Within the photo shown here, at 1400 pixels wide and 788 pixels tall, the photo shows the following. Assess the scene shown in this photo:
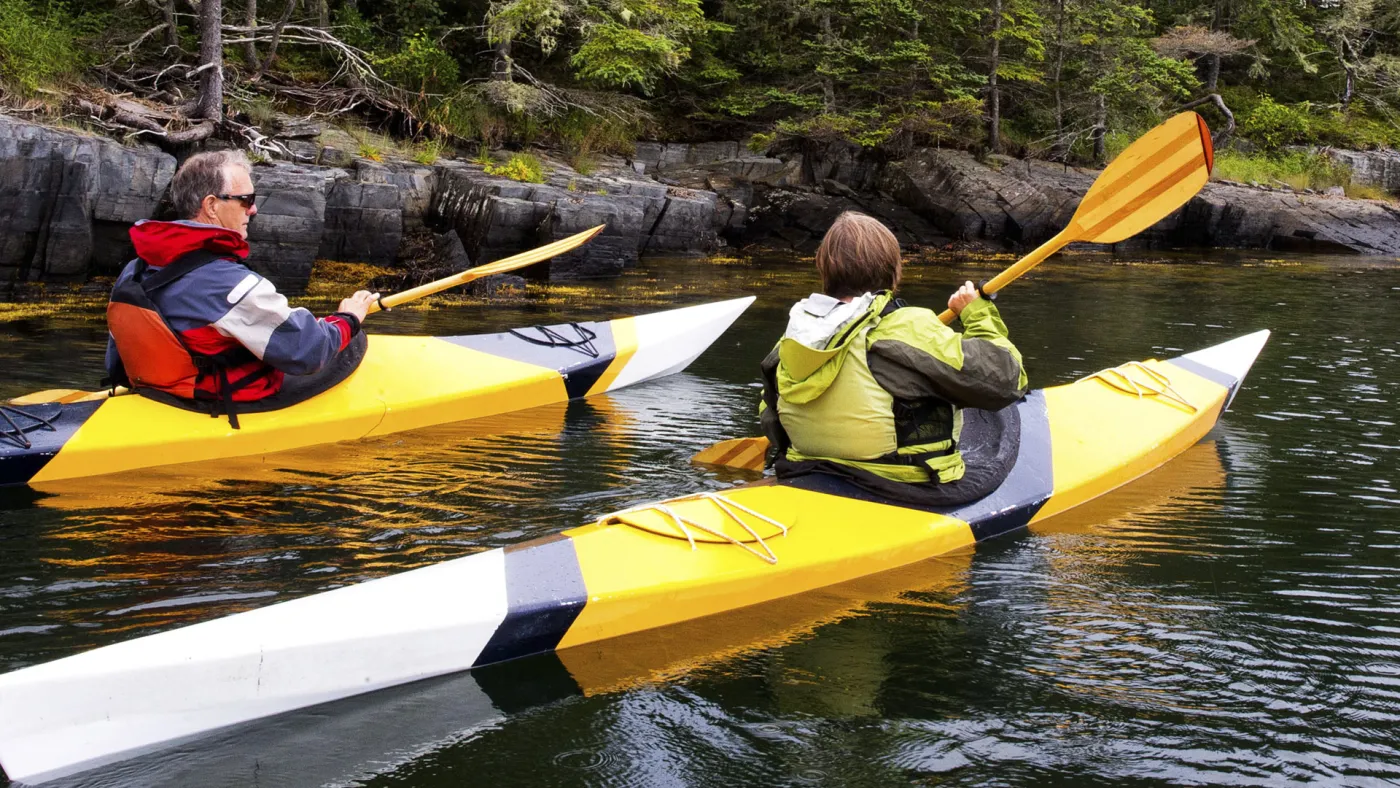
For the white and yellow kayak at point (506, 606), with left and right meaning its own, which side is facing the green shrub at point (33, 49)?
left

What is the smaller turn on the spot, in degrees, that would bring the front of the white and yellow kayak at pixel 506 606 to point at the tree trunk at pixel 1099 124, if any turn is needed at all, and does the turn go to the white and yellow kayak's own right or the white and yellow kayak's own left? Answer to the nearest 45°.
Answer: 0° — it already faces it

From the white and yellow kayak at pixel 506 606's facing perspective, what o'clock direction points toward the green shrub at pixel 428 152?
The green shrub is roughly at 10 o'clock from the white and yellow kayak.

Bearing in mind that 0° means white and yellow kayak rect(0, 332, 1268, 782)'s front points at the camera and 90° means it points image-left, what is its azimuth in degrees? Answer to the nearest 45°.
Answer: approximately 225°

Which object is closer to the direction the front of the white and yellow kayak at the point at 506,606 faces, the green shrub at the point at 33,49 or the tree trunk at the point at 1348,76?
the tree trunk

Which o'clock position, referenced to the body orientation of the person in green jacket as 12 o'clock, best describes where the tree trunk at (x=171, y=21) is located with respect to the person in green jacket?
The tree trunk is roughly at 9 o'clock from the person in green jacket.

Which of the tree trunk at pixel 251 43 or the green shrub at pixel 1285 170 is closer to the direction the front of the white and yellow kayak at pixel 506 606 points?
the green shrub

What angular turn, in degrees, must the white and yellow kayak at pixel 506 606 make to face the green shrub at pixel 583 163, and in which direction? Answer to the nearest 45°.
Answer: approximately 45° to its left
